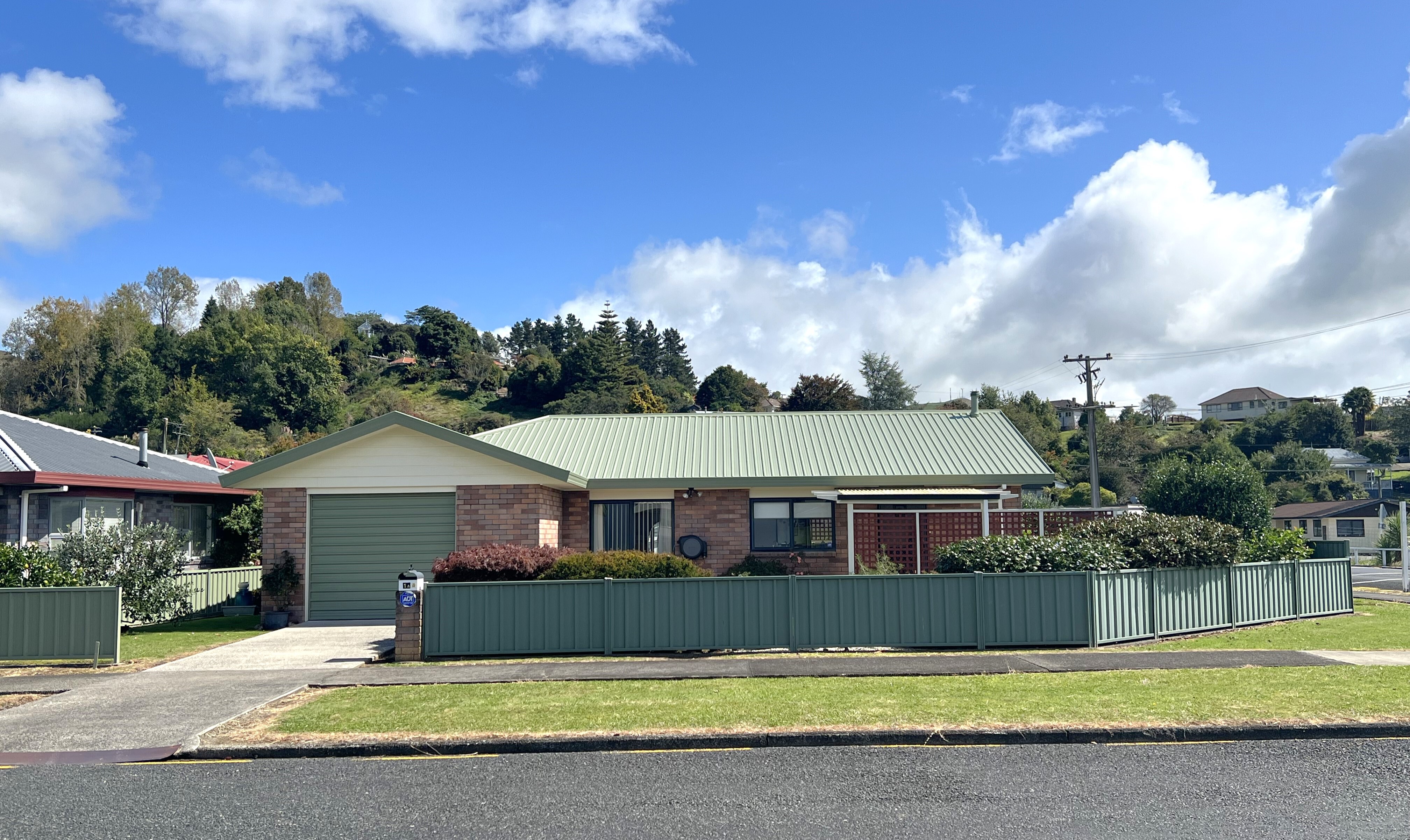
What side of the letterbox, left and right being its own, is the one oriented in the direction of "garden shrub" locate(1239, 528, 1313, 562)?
left

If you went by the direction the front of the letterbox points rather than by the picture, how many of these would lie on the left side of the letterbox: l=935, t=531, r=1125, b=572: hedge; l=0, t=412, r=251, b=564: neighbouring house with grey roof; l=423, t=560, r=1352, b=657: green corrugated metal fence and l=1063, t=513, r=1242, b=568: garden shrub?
3

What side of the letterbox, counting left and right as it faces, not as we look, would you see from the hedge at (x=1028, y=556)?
left

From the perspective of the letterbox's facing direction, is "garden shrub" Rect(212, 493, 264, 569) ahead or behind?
behind

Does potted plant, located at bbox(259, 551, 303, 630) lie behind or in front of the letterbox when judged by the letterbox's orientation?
behind

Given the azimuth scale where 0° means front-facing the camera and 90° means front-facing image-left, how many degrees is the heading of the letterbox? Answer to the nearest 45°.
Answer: approximately 0°

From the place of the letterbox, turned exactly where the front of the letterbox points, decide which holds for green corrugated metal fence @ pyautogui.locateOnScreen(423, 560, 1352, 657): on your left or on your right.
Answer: on your left

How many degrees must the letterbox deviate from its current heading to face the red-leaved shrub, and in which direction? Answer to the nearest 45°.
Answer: approximately 135° to its left
